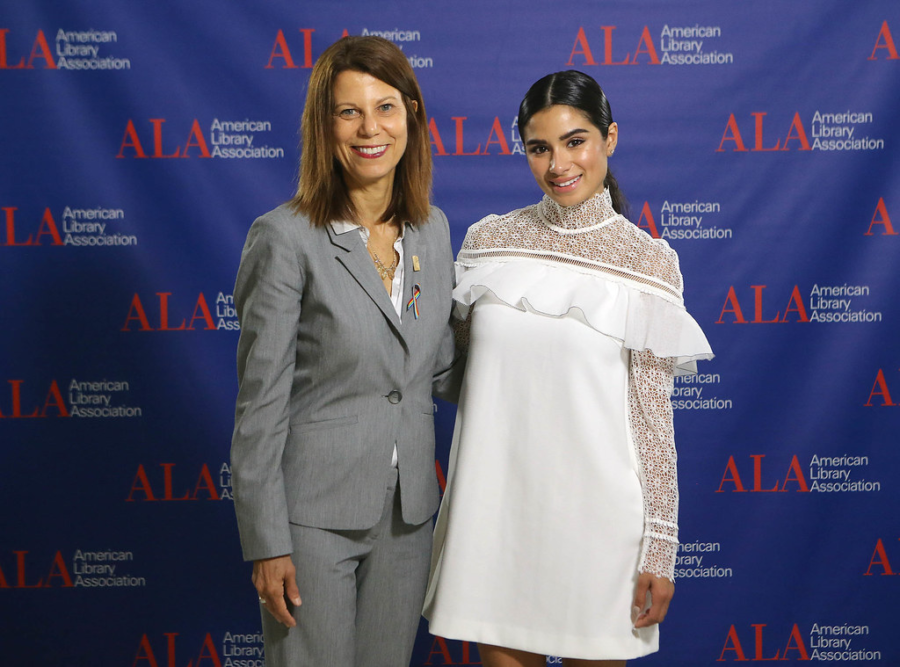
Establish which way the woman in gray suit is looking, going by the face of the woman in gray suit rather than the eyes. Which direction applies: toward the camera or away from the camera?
toward the camera

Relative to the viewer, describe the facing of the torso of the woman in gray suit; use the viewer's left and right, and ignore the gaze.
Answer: facing the viewer and to the right of the viewer

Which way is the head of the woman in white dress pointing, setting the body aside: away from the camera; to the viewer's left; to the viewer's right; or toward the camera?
toward the camera
